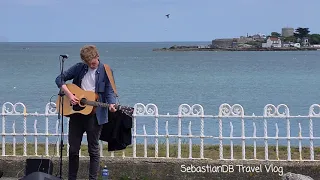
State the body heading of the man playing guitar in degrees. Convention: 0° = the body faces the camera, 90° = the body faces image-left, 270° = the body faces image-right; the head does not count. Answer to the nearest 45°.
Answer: approximately 0°

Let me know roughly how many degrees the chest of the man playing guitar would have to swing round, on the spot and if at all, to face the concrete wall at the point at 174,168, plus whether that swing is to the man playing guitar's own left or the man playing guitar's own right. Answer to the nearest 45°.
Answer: approximately 135° to the man playing guitar's own left
